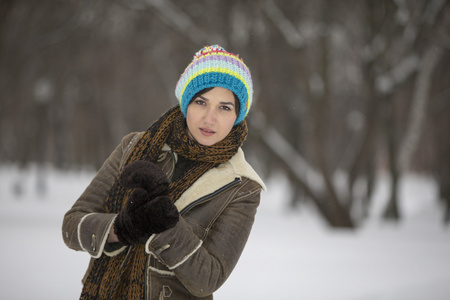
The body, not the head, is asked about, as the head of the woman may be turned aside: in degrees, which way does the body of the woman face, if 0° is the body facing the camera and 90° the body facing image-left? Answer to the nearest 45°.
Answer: approximately 0°
